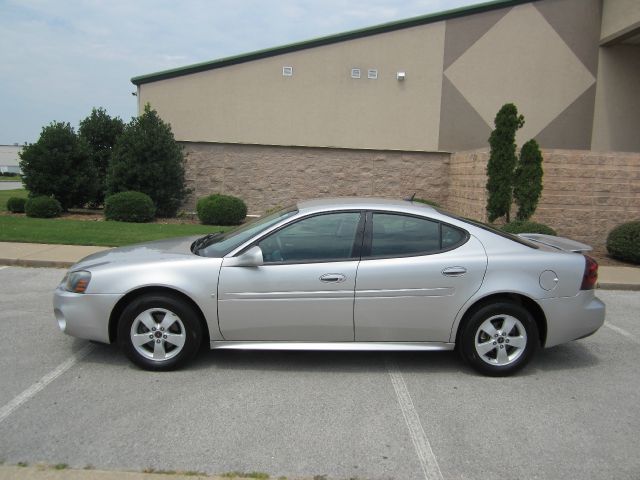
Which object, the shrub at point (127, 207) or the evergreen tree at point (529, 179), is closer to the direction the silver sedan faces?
the shrub

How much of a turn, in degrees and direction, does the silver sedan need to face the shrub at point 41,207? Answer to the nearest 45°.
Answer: approximately 45° to its right

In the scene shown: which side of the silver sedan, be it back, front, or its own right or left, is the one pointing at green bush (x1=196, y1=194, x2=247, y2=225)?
right

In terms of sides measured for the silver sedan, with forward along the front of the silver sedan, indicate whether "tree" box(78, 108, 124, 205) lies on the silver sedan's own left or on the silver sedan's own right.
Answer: on the silver sedan's own right

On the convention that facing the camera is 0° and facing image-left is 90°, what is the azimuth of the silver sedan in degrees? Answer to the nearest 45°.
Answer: approximately 90°

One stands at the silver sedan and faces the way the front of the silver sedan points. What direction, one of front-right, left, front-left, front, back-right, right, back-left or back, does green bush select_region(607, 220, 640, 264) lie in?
back-right

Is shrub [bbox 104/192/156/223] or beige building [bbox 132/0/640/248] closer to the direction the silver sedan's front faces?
the shrub

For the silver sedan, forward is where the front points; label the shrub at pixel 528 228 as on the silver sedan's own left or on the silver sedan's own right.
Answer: on the silver sedan's own right

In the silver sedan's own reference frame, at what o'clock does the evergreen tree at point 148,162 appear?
The evergreen tree is roughly at 2 o'clock from the silver sedan.

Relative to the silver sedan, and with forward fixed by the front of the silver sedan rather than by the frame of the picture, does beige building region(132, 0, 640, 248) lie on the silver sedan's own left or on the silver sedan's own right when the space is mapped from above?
on the silver sedan's own right

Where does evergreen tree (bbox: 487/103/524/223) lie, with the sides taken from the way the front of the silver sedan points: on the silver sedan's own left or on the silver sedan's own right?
on the silver sedan's own right
